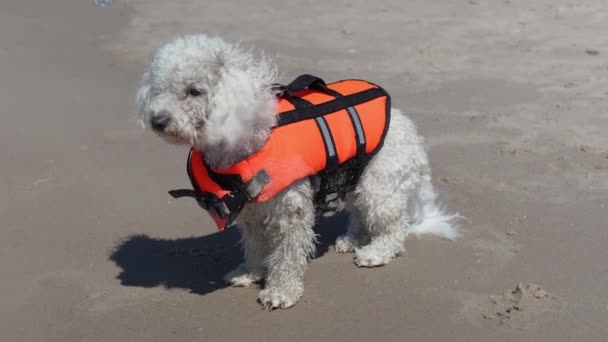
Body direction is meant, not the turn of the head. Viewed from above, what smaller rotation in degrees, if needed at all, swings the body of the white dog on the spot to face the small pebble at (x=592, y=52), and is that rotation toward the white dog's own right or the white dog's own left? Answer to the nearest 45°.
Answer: approximately 180°

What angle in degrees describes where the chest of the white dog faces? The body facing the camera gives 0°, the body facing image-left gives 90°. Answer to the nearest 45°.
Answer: approximately 45°
